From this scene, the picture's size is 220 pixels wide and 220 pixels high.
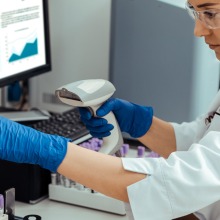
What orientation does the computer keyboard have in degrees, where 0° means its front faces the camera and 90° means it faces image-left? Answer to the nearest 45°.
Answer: approximately 315°
